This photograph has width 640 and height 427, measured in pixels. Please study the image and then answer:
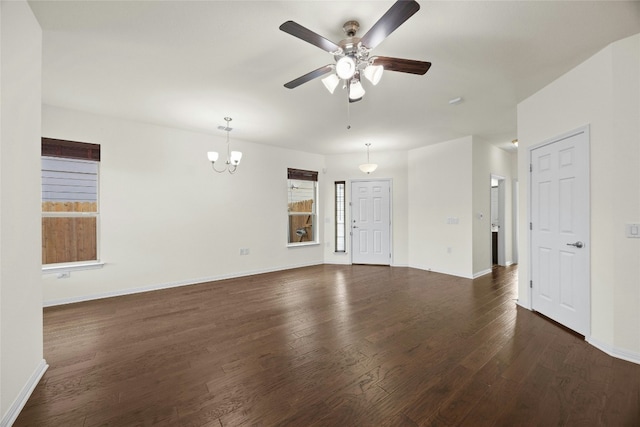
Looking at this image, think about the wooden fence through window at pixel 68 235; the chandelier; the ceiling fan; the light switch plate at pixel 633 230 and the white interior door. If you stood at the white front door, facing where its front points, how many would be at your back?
0

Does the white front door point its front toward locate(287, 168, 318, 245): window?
no

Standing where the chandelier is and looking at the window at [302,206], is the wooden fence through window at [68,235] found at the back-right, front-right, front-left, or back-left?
back-left

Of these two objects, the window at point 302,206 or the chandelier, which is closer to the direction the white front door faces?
the chandelier

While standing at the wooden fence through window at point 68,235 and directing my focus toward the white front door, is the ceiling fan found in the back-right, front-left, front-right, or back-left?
front-right

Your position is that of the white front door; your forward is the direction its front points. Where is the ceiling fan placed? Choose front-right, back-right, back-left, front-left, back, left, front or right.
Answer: front

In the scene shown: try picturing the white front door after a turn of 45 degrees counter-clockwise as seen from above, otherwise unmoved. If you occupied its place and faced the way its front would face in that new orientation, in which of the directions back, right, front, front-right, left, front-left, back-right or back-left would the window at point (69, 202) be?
right

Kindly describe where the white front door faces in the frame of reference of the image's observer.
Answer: facing the viewer

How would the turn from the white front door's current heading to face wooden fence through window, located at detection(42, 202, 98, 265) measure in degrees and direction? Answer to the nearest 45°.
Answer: approximately 45° to its right

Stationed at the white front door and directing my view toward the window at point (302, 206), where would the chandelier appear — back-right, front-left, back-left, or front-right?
front-left

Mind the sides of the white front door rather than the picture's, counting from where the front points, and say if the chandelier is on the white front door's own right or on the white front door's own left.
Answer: on the white front door's own right

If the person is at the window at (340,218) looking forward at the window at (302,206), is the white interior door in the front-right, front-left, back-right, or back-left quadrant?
back-left

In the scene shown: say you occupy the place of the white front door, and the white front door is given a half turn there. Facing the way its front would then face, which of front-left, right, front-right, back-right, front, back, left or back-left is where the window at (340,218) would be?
left

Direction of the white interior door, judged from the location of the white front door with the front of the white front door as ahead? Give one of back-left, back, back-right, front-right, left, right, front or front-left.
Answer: front-left

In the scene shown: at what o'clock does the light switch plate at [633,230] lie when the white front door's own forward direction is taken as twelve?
The light switch plate is roughly at 11 o'clock from the white front door.
